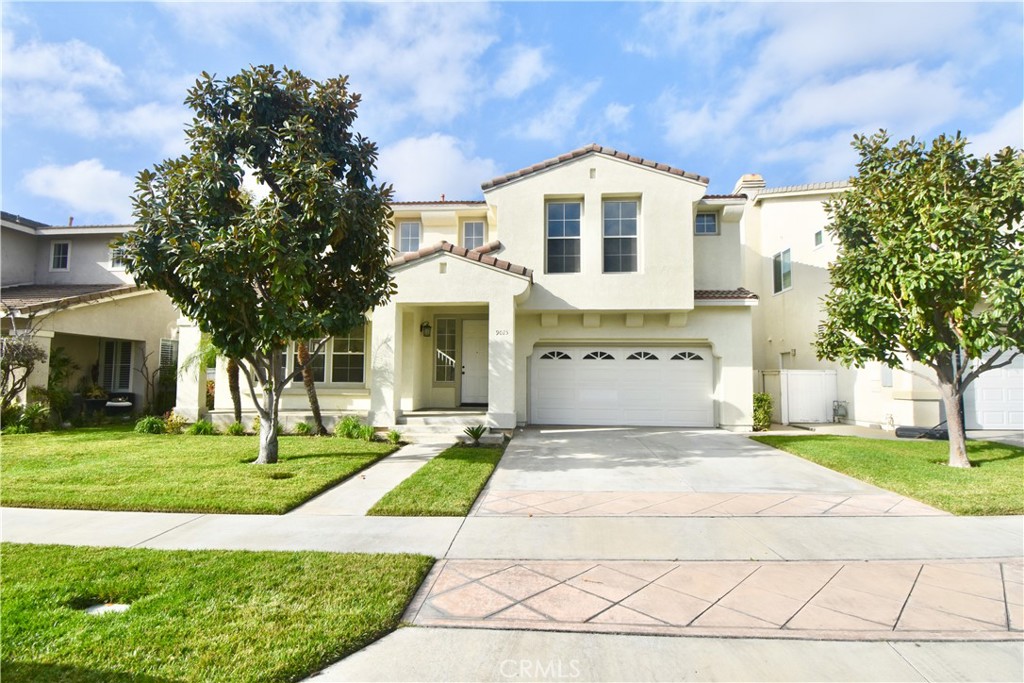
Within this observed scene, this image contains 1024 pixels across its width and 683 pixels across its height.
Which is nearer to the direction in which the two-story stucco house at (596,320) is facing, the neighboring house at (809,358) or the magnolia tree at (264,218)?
the magnolia tree

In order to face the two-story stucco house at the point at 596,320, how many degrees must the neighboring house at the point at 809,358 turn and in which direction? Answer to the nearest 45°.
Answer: approximately 45° to its right

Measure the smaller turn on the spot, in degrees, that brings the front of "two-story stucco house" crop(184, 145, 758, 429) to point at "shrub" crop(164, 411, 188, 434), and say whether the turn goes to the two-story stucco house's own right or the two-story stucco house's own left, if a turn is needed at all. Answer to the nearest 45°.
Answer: approximately 90° to the two-story stucco house's own right

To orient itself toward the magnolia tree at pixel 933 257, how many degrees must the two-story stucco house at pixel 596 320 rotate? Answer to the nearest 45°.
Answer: approximately 45° to its left

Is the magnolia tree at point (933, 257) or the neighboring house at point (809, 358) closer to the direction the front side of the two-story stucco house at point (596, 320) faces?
the magnolia tree

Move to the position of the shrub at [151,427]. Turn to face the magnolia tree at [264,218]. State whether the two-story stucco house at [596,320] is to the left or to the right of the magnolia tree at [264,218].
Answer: left

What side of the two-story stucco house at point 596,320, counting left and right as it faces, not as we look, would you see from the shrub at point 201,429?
right

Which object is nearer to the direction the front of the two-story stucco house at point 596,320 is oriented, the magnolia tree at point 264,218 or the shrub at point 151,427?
the magnolia tree

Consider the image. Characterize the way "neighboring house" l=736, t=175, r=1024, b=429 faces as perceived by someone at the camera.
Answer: facing the viewer

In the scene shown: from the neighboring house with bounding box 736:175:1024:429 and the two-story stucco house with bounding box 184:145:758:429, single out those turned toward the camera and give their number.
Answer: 2

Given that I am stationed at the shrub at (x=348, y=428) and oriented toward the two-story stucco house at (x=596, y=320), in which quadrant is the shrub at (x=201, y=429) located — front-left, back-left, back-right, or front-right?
back-left

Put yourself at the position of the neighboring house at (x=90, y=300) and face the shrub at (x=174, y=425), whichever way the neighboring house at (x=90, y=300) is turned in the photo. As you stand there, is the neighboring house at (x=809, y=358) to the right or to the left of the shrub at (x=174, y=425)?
left

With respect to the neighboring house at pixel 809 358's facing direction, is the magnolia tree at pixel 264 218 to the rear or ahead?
ahead

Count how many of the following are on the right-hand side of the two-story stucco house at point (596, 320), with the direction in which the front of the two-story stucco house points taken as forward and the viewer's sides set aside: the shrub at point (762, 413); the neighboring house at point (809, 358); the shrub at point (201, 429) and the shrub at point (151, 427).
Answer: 2

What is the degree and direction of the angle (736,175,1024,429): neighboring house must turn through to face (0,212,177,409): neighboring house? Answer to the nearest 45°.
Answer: approximately 45° to its right
